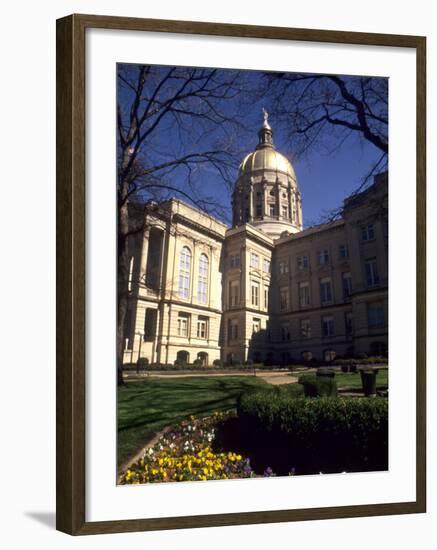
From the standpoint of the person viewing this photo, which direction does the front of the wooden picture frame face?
facing the viewer and to the right of the viewer
